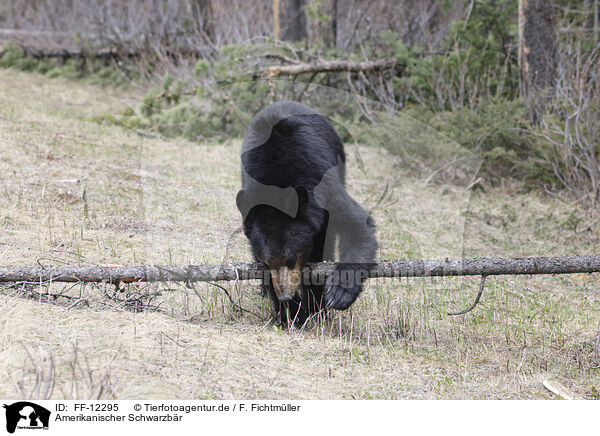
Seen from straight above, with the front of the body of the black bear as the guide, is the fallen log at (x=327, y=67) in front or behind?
behind

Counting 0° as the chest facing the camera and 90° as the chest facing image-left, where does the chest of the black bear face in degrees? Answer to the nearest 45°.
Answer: approximately 0°
